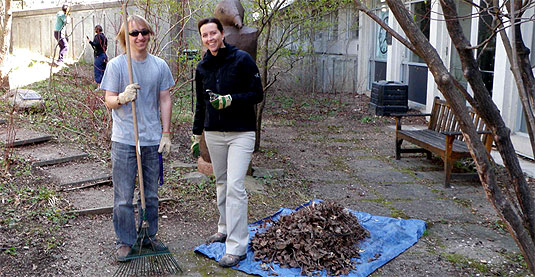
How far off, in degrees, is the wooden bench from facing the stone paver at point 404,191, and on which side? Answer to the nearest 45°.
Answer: approximately 45° to its left

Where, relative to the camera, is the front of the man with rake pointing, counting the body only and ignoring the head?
toward the camera

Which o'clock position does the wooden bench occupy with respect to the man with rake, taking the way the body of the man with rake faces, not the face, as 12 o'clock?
The wooden bench is roughly at 8 o'clock from the man with rake.

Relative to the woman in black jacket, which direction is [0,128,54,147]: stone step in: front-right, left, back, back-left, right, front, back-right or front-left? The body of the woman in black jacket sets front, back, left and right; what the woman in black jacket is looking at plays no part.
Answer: right

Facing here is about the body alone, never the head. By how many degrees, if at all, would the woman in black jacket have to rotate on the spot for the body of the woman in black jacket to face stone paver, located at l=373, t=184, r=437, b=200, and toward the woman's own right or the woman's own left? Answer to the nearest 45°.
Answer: approximately 180°

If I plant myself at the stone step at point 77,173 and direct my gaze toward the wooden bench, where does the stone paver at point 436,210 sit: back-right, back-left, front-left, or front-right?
front-right

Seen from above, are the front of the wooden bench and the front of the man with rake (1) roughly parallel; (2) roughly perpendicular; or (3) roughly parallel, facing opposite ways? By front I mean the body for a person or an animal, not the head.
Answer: roughly perpendicular

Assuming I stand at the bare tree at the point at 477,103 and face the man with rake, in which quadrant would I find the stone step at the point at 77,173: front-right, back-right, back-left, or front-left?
front-right

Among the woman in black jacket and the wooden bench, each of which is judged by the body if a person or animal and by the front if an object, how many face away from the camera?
0

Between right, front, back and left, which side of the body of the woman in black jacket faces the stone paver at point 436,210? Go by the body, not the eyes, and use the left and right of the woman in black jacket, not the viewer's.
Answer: back

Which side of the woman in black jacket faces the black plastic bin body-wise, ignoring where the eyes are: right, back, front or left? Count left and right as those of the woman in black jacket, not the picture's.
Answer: back

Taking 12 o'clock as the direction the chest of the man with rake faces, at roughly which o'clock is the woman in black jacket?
The woman in black jacket is roughly at 9 o'clock from the man with rake.

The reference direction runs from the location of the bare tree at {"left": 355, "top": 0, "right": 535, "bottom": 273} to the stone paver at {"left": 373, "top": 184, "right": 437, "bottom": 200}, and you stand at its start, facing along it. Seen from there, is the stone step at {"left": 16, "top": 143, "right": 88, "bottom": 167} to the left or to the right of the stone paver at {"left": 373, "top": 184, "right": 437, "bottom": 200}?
left

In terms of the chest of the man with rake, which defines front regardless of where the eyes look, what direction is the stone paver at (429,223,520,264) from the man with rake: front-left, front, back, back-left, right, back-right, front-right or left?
left

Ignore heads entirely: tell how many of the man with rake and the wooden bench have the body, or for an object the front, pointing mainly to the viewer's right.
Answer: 0

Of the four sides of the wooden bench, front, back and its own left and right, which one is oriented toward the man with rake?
front

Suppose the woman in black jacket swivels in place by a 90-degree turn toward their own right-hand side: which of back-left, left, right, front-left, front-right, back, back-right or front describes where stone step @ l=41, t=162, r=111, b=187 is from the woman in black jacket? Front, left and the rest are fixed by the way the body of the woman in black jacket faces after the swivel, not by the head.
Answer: front
